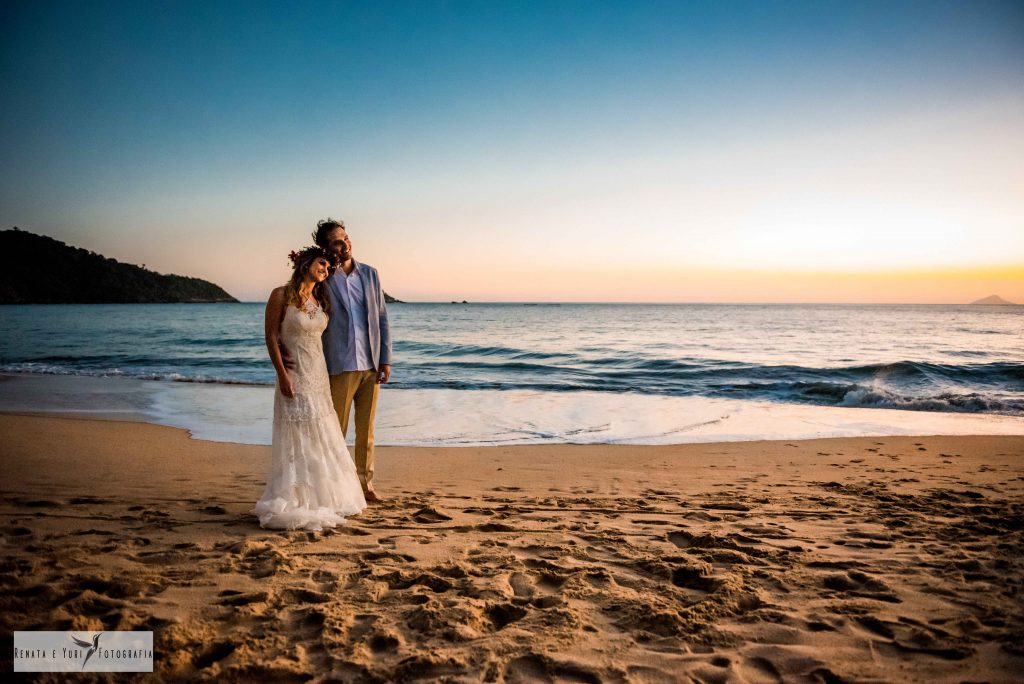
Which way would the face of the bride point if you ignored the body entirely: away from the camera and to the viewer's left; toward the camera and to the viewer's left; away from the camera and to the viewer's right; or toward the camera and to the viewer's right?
toward the camera and to the viewer's right

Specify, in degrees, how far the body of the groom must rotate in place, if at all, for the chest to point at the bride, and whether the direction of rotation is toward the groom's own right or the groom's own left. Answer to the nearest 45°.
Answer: approximately 45° to the groom's own right

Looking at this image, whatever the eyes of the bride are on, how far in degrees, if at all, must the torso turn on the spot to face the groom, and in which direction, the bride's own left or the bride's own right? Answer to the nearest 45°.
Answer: approximately 90° to the bride's own left

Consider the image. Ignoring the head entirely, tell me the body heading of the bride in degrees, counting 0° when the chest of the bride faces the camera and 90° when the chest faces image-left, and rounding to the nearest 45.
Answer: approximately 315°
